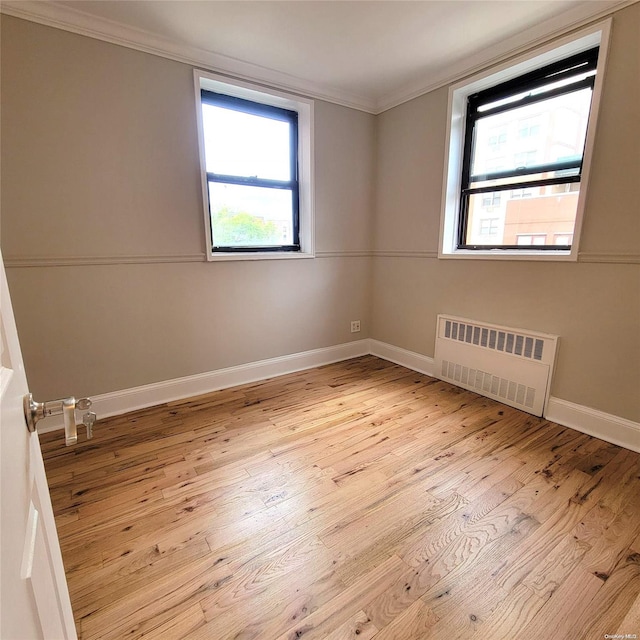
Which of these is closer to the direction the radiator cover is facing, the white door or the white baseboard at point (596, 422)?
the white door

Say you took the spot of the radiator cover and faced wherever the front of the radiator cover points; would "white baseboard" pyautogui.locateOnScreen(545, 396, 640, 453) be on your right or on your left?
on your left

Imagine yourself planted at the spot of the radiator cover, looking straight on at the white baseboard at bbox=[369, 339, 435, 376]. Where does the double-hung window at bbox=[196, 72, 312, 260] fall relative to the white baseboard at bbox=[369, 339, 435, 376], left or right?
left

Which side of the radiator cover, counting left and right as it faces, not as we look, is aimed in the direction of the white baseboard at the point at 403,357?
right

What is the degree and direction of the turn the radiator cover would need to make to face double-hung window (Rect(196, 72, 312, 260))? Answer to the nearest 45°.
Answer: approximately 45° to its right

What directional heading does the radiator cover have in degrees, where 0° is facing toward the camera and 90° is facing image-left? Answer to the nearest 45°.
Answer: approximately 45°

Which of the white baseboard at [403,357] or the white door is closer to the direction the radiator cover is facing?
the white door

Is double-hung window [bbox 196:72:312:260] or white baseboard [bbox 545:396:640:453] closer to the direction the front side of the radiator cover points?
the double-hung window

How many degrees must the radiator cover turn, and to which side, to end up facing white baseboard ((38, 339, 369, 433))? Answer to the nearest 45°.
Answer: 0° — it already faces it

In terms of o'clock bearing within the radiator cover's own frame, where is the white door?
The white door is roughly at 11 o'clock from the radiator cover.
